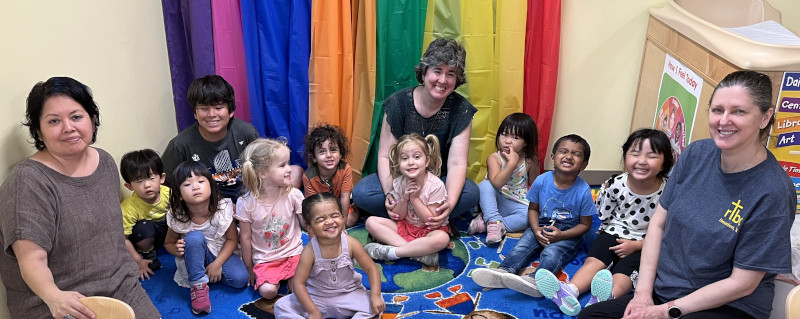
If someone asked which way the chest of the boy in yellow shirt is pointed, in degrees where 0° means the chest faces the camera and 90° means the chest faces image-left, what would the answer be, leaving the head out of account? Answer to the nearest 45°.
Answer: approximately 0°

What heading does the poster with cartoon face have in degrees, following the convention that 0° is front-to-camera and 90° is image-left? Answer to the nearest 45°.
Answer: approximately 45°

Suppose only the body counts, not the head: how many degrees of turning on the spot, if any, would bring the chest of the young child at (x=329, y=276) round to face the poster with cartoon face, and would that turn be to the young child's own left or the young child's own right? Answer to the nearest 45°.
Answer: approximately 90° to the young child's own left

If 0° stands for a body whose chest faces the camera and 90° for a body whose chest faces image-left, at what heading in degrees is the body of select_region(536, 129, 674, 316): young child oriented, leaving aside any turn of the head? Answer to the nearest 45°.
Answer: approximately 45°

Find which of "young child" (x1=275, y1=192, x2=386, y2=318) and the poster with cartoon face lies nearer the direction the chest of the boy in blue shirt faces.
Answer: the young child

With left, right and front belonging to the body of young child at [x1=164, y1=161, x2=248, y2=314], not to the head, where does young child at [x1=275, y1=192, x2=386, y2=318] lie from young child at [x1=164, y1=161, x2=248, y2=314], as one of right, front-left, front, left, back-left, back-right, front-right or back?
front-left
